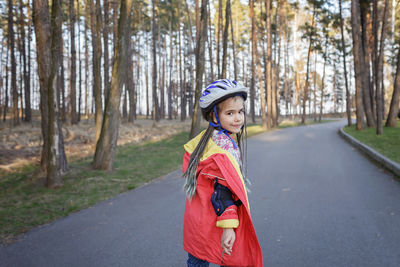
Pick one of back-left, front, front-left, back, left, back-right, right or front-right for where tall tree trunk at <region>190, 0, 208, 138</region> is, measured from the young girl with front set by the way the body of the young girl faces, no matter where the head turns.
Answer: left

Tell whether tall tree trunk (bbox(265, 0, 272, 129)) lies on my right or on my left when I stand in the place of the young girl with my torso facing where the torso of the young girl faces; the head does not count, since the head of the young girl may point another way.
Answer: on my left

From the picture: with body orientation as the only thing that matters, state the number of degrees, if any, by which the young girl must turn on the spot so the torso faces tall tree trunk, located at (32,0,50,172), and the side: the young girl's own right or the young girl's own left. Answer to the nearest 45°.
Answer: approximately 135° to the young girl's own left

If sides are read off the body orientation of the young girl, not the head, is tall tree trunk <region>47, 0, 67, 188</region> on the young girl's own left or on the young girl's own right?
on the young girl's own left

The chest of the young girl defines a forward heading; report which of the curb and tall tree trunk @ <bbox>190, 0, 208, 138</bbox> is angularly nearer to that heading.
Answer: the curb

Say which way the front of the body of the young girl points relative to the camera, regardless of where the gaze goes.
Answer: to the viewer's right

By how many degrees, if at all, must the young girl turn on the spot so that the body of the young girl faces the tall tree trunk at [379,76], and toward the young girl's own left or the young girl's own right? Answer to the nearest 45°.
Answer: approximately 45° to the young girl's own left
